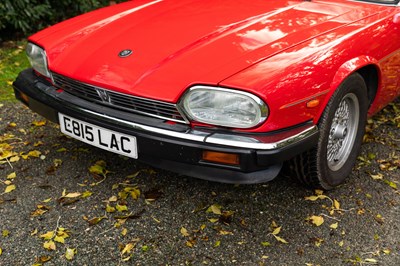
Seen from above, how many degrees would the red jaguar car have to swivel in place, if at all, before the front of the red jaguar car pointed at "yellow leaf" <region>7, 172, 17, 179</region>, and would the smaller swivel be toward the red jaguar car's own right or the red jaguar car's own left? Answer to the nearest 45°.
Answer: approximately 45° to the red jaguar car's own right

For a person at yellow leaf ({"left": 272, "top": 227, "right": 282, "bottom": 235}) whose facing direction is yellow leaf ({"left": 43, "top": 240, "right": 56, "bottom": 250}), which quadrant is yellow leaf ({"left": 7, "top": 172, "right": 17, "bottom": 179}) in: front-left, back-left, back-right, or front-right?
front-right

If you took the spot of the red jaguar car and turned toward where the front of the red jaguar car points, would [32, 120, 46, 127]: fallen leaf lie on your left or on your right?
on your right

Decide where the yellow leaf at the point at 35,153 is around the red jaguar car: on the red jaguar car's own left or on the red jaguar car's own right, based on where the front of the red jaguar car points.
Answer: on the red jaguar car's own right

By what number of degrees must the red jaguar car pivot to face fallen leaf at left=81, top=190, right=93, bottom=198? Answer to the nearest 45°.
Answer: approximately 45° to its right

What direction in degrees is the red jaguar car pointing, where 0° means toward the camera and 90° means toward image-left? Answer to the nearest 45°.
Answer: approximately 45°

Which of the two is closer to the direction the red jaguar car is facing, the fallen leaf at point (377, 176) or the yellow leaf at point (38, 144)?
the yellow leaf

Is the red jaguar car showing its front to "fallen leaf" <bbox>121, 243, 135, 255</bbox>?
yes
